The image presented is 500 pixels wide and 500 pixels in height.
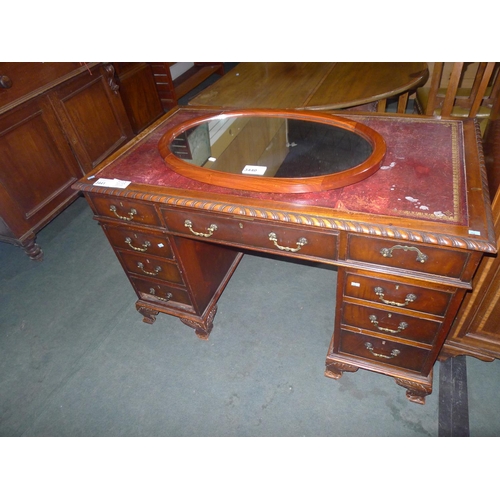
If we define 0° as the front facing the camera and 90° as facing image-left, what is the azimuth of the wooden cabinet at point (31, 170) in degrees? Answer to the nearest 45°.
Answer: approximately 315°

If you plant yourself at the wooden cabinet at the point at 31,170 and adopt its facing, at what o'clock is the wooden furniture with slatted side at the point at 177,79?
the wooden furniture with slatted side at the point at 177,79 is roughly at 9 o'clock from the wooden cabinet at the point at 31,170.

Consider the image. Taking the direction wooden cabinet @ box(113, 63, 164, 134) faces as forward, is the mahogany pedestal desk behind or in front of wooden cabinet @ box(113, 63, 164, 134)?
in front

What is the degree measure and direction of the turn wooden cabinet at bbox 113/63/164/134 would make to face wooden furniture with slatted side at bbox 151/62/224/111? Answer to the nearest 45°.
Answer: approximately 90° to its left

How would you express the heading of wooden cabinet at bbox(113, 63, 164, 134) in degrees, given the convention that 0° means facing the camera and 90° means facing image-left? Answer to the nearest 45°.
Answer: approximately 315°
